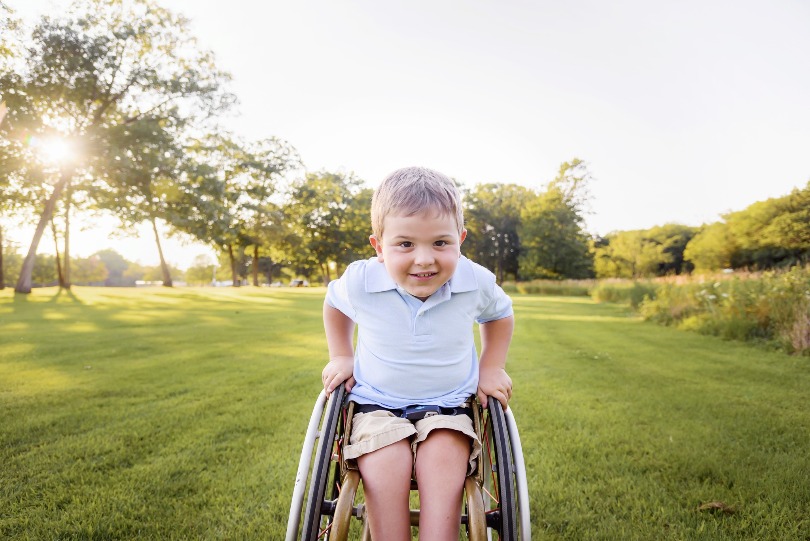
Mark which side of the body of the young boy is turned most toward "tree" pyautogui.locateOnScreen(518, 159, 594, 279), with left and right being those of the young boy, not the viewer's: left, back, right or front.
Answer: back

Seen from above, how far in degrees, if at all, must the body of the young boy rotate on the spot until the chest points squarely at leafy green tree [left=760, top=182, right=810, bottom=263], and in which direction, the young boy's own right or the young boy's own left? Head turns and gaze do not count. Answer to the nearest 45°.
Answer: approximately 135° to the young boy's own left

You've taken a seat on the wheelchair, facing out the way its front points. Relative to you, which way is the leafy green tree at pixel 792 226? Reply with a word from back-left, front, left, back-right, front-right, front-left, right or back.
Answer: back-left

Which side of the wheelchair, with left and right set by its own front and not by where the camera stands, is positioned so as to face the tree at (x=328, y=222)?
back

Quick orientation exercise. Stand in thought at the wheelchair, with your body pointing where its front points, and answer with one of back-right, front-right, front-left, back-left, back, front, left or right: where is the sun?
back-right

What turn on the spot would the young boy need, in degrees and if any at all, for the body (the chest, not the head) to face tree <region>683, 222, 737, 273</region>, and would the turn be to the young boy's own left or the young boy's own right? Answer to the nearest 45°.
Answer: approximately 135° to the young boy's own left

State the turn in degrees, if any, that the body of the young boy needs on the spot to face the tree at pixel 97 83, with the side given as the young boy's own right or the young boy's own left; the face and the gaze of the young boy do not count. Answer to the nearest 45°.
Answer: approximately 135° to the young boy's own right

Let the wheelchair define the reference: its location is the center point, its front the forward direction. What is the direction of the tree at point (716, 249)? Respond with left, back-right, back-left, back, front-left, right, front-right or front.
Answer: back-left

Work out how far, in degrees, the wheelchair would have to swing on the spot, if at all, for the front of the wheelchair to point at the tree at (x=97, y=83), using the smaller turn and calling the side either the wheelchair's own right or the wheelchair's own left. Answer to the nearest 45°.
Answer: approximately 135° to the wheelchair's own right
